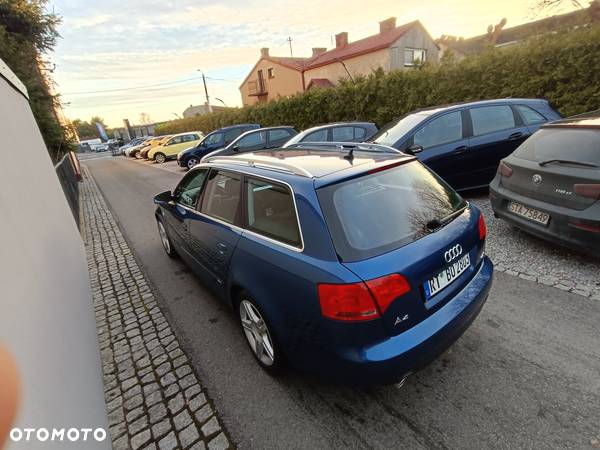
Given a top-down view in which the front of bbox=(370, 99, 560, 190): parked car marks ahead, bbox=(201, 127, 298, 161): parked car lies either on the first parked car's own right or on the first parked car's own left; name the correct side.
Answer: on the first parked car's own right

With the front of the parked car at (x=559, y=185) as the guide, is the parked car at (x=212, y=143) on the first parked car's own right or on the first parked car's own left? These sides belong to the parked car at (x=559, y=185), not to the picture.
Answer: on the first parked car's own left

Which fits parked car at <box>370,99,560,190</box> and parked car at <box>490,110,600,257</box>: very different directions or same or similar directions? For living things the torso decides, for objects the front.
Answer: very different directions

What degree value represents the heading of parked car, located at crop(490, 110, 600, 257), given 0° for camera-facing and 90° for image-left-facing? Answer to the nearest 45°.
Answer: approximately 225°

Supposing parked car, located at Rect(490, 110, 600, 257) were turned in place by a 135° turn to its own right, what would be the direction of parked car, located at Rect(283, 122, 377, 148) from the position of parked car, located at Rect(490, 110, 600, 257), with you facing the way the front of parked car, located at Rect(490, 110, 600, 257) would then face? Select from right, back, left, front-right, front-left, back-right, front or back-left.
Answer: back-right

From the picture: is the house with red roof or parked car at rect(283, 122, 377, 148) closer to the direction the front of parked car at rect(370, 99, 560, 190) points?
the parked car

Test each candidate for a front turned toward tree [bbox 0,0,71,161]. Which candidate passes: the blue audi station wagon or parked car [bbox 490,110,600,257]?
the blue audi station wagon

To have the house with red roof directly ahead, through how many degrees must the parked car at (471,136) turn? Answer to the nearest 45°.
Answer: approximately 135° to its right

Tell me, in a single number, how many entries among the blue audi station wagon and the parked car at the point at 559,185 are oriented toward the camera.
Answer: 0

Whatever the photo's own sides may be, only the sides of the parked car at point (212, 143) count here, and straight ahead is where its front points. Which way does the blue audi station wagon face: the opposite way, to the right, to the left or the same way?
to the right

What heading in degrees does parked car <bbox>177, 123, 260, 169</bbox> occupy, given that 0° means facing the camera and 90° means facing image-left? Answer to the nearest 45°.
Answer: approximately 45°

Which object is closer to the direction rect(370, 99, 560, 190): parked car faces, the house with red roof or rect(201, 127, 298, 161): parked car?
the parked car

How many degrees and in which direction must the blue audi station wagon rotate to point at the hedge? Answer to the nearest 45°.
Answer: approximately 90° to its right
